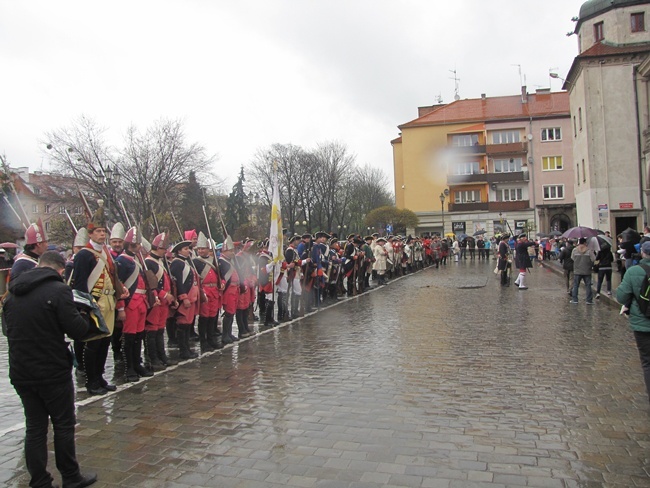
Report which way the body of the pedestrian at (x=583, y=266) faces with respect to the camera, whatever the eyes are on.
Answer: away from the camera

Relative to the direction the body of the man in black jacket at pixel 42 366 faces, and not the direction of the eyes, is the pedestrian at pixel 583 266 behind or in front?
in front

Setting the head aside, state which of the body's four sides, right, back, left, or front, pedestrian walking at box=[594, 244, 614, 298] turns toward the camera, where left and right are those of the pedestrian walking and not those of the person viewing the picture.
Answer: back

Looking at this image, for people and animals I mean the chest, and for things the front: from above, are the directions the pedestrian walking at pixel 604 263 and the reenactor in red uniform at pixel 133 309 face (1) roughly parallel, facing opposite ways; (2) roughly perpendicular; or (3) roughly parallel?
roughly perpendicular

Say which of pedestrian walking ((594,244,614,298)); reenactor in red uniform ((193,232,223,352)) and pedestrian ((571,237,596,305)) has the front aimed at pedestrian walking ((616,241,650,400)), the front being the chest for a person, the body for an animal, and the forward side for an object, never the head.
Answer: the reenactor in red uniform

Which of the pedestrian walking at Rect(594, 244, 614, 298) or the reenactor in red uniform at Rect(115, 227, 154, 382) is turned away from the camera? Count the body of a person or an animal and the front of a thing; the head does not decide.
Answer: the pedestrian walking

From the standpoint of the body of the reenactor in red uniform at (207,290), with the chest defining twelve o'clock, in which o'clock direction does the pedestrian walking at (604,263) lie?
The pedestrian walking is roughly at 10 o'clock from the reenactor in red uniform.

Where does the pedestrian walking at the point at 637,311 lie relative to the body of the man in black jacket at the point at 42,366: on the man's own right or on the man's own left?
on the man's own right

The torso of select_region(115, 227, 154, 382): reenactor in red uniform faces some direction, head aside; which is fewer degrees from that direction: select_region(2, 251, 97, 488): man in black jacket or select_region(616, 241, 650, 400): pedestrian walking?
the pedestrian walking

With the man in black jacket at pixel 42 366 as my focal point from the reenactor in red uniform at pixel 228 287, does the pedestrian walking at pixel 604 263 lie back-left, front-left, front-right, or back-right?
back-left

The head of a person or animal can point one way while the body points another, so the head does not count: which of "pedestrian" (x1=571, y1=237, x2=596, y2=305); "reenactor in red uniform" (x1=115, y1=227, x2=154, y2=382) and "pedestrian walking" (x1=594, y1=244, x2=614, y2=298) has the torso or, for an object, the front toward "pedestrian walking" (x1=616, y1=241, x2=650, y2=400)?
the reenactor in red uniform
